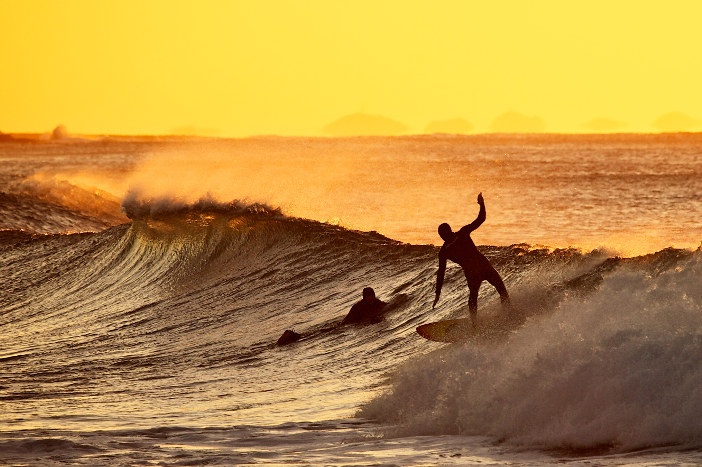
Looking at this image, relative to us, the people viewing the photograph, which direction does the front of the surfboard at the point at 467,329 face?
facing to the left of the viewer

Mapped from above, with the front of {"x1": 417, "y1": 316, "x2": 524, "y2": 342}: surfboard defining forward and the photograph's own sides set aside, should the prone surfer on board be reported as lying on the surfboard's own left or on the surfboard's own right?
on the surfboard's own right
